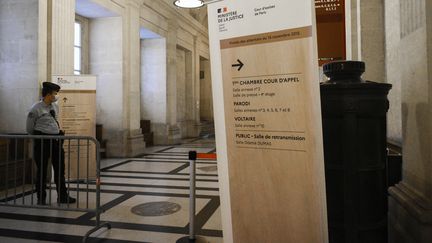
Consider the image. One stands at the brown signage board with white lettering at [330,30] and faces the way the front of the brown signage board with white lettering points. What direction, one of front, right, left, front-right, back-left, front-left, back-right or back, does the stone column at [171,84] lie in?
back-right

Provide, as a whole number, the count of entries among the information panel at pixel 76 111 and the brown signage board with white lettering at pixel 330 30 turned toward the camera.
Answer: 2

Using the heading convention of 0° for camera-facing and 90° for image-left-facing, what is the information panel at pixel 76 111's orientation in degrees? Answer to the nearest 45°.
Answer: approximately 0°

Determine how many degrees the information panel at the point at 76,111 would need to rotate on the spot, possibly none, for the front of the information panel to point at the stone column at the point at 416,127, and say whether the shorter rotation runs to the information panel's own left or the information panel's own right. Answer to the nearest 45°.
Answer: approximately 45° to the information panel's own left

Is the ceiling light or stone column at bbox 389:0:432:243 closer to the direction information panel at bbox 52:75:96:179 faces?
the stone column

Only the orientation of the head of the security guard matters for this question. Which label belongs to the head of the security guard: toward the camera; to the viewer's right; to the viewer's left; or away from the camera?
to the viewer's right

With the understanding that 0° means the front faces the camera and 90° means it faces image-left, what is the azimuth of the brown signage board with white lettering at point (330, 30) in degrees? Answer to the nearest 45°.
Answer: approximately 0°

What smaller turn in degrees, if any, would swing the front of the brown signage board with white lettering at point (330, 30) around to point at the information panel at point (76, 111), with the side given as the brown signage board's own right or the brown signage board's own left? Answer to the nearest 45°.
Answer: approximately 90° to the brown signage board's own right
